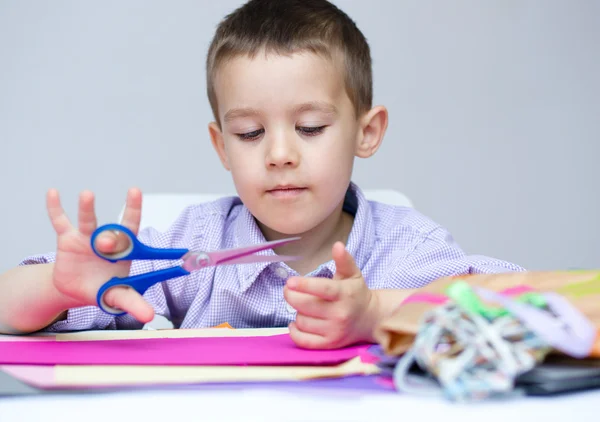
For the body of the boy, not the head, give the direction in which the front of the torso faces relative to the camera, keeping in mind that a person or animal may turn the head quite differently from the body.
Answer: toward the camera

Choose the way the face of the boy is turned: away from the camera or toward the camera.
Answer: toward the camera

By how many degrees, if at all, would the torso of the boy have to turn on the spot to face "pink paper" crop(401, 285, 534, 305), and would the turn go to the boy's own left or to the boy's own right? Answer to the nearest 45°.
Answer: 0° — they already face it

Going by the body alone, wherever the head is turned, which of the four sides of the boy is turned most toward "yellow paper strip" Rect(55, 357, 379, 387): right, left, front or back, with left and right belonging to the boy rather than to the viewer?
front

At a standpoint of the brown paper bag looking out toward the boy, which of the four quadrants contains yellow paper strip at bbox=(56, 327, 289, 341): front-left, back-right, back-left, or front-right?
front-left

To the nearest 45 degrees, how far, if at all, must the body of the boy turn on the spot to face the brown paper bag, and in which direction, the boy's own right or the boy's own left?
0° — they already face it

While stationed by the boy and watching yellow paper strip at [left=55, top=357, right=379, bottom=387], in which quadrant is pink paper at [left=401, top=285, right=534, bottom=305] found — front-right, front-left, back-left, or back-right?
front-left
